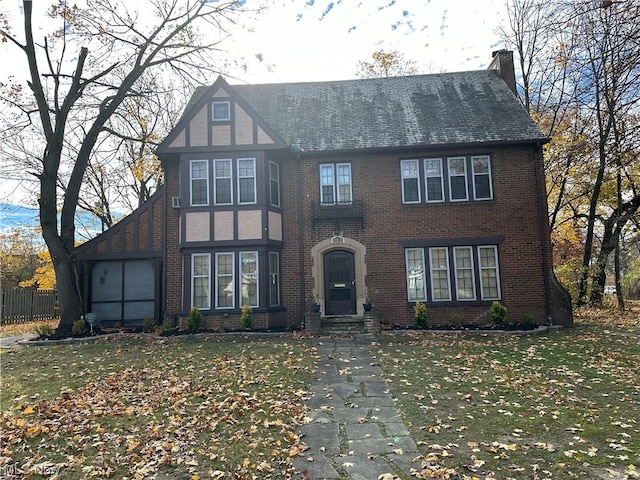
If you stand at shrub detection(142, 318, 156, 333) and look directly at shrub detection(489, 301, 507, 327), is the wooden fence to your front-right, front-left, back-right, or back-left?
back-left

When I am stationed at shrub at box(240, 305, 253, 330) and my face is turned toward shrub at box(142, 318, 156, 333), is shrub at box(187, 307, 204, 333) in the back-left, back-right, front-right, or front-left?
front-left

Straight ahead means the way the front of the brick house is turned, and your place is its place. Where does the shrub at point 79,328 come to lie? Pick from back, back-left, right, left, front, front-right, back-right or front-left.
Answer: right

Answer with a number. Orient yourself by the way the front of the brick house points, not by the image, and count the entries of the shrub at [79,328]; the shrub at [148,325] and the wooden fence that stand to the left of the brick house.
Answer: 0

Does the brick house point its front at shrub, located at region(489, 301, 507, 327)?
no

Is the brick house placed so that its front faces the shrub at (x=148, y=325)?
no

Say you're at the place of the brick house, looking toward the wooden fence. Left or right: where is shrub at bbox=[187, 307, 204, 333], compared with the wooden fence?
left

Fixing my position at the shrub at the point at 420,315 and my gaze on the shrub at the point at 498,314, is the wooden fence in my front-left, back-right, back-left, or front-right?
back-left

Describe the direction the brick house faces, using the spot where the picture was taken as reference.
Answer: facing the viewer

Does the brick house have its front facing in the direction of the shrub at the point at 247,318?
no
